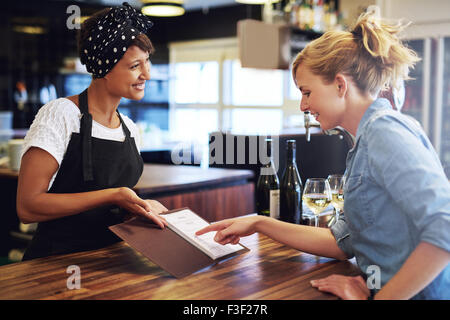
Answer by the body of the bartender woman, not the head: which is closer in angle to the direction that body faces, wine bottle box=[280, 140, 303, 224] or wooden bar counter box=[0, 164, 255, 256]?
the wine bottle

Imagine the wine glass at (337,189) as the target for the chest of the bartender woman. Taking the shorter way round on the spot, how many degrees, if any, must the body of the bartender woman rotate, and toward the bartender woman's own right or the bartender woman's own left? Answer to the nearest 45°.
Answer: approximately 45° to the bartender woman's own left

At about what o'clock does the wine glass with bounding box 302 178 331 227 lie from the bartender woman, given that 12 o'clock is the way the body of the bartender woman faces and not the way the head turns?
The wine glass is roughly at 11 o'clock from the bartender woman.

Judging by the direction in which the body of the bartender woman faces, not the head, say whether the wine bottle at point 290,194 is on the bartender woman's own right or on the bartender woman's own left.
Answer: on the bartender woman's own left

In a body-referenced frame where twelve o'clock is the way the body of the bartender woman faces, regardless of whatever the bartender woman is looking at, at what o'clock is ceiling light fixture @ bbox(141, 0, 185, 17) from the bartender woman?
The ceiling light fixture is roughly at 8 o'clock from the bartender woman.

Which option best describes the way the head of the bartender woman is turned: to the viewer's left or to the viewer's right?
to the viewer's right

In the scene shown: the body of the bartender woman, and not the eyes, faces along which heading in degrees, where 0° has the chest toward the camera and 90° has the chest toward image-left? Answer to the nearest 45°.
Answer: approximately 315°

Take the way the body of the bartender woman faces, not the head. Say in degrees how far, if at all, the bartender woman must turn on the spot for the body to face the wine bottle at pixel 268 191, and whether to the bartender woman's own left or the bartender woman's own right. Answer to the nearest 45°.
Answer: approximately 45° to the bartender woman's own left
